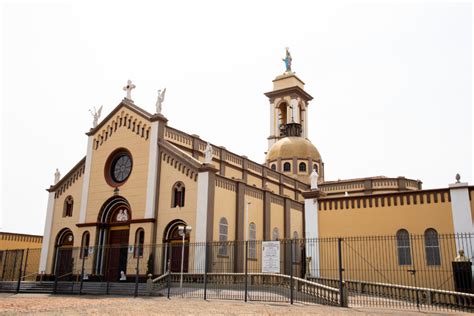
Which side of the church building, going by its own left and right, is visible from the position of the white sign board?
left

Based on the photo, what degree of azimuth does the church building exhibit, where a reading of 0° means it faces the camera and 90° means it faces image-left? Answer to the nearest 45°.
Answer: approximately 45°
